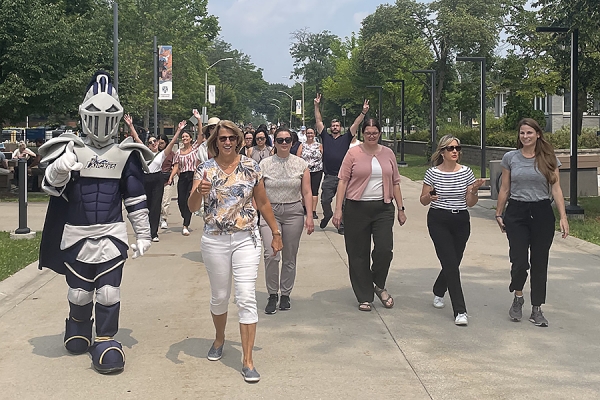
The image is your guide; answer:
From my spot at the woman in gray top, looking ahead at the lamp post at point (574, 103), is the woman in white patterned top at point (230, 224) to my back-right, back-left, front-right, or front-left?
back-left

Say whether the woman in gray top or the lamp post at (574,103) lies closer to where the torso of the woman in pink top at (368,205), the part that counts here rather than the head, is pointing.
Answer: the woman in gray top

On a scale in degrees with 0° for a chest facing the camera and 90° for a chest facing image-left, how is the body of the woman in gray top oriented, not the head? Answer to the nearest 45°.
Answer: approximately 0°

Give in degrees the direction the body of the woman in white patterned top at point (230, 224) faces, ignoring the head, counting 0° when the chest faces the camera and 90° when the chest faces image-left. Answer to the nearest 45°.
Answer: approximately 0°
